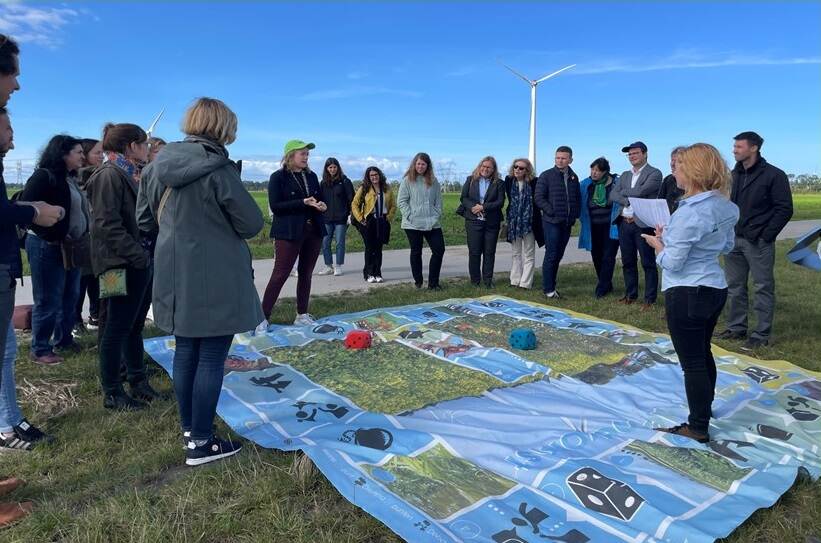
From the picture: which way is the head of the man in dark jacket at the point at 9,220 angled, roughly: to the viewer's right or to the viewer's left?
to the viewer's right

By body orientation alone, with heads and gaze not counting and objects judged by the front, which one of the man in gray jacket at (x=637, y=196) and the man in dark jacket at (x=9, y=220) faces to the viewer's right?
the man in dark jacket at (x=9, y=220)

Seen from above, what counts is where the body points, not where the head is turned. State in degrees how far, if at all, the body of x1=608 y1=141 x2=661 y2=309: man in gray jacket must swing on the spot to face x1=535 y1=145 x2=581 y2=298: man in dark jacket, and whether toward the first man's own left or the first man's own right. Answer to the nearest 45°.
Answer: approximately 90° to the first man's own right

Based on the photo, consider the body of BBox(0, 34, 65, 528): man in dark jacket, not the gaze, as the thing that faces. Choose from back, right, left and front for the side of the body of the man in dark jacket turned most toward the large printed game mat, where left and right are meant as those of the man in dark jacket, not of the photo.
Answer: front

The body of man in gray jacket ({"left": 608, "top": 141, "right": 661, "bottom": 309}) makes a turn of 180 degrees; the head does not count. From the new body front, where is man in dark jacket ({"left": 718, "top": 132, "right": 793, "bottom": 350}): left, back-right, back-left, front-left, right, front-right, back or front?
right

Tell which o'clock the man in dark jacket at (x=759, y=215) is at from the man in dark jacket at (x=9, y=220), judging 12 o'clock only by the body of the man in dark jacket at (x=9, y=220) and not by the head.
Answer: the man in dark jacket at (x=759, y=215) is roughly at 12 o'clock from the man in dark jacket at (x=9, y=220).

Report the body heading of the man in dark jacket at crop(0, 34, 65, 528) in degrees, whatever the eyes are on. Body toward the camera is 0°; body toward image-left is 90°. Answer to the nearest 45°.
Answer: approximately 270°

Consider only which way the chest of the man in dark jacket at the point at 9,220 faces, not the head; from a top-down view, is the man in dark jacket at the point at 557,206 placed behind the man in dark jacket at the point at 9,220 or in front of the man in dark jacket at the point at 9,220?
in front

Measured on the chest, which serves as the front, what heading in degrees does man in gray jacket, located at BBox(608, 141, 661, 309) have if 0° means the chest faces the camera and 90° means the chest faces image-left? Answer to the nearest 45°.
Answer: approximately 45°

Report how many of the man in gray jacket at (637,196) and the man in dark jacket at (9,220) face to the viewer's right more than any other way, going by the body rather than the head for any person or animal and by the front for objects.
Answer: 1

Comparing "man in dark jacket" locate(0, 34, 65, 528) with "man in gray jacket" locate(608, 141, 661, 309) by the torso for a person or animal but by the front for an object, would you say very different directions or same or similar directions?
very different directions
